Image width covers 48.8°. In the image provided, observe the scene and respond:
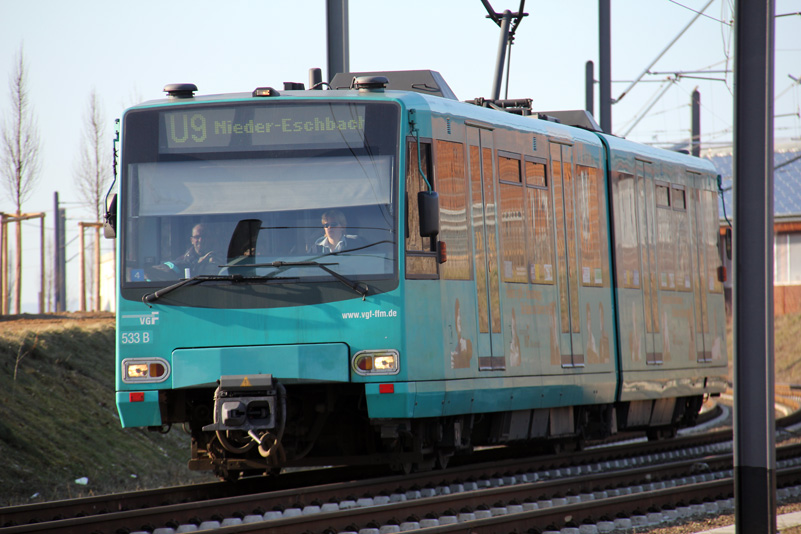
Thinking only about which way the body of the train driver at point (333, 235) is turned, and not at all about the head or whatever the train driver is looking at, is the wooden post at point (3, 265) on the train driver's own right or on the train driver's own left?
on the train driver's own right

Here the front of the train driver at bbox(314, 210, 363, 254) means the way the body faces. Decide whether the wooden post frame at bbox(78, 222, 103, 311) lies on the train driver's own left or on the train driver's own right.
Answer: on the train driver's own right

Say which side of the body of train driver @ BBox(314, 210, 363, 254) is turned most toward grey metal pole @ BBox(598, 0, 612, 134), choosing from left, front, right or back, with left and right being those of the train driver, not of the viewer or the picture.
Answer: back

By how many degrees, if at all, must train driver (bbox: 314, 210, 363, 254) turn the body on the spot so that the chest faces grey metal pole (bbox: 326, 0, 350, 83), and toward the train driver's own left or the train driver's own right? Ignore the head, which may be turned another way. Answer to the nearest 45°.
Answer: approximately 135° to the train driver's own right

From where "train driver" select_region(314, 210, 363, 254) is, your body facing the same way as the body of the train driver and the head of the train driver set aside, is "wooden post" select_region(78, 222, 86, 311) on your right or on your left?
on your right

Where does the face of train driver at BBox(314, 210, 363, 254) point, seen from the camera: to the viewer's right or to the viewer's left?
to the viewer's left

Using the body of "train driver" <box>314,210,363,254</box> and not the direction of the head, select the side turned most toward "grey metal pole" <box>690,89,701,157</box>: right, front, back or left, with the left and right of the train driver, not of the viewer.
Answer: back

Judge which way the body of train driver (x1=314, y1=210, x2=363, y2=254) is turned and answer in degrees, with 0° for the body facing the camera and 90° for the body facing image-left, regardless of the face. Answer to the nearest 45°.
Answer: approximately 45°

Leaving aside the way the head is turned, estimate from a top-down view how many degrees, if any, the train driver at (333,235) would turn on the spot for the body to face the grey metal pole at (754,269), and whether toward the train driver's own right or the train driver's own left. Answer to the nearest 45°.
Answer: approximately 90° to the train driver's own left
